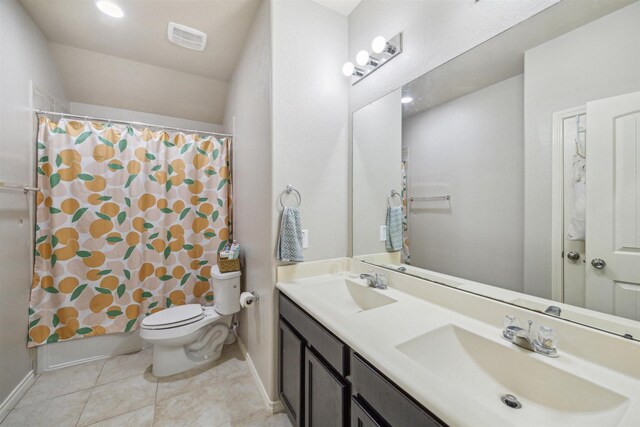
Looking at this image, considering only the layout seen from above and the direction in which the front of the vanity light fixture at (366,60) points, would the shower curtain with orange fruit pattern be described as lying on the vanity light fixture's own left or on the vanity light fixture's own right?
on the vanity light fixture's own right

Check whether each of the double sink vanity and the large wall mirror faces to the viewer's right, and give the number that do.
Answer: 0

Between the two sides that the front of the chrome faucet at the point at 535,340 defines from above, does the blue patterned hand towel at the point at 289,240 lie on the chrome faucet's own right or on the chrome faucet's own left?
on the chrome faucet's own right

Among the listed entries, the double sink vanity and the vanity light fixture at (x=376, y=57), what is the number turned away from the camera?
0

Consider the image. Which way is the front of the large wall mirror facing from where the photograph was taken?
facing the viewer and to the left of the viewer

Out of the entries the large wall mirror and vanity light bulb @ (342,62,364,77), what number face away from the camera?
0
